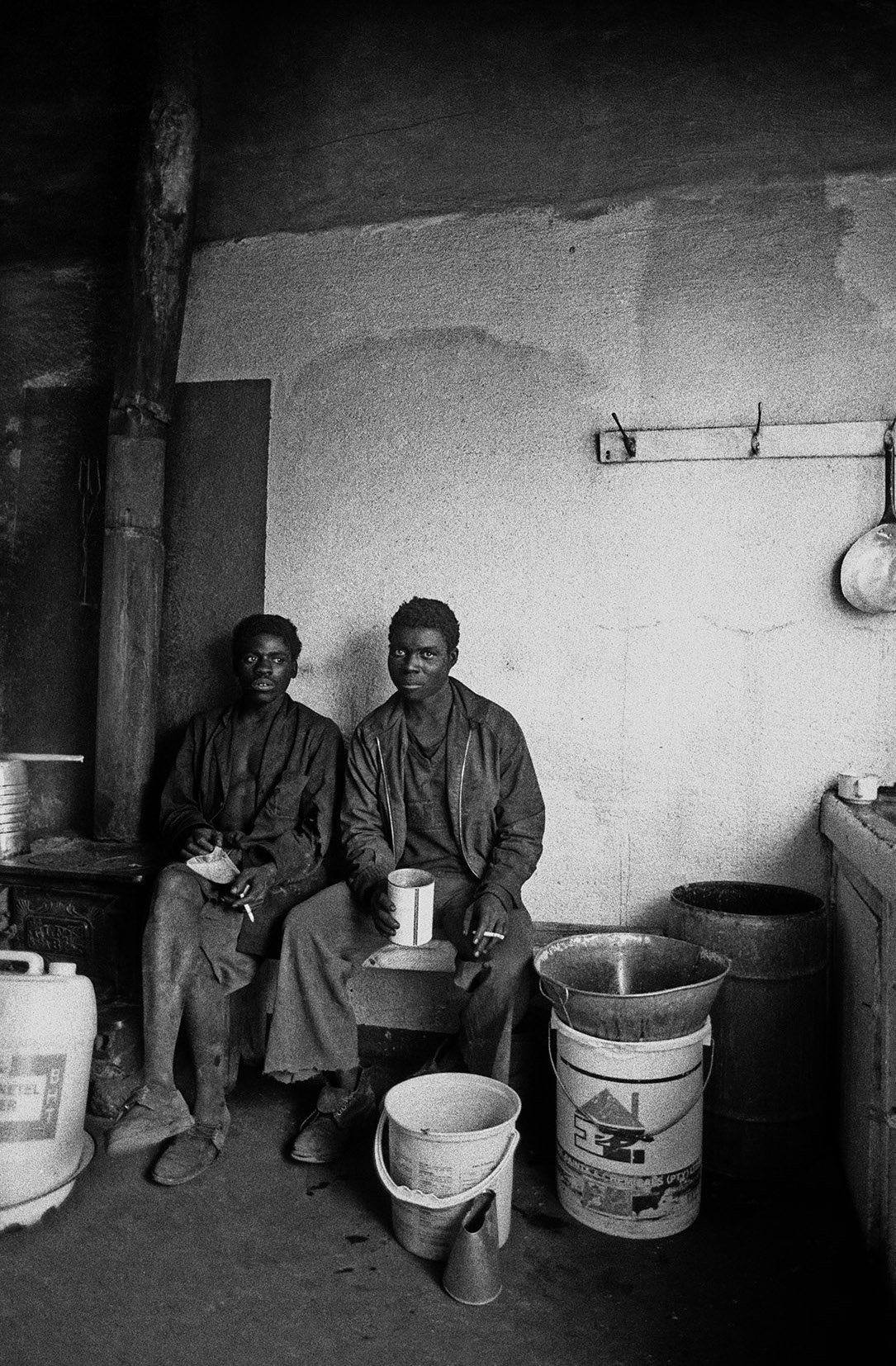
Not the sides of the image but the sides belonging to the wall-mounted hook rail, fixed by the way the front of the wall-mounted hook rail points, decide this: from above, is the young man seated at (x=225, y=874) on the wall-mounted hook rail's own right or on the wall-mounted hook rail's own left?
on the wall-mounted hook rail's own right

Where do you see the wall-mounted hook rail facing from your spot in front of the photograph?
facing the viewer

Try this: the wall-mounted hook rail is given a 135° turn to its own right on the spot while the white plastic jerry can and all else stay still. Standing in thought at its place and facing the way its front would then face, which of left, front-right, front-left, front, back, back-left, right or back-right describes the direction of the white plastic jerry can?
left

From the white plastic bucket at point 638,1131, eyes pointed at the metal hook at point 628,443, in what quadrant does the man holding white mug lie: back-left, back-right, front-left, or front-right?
front-left
